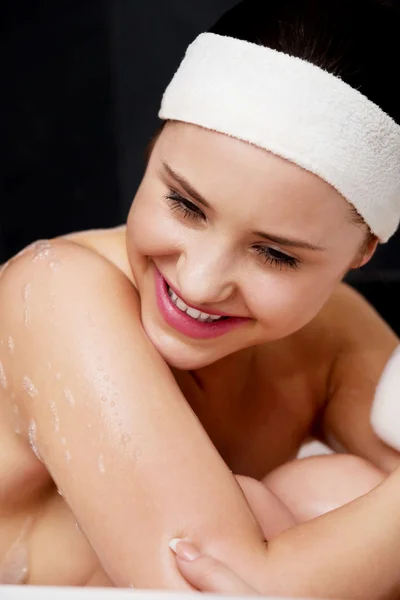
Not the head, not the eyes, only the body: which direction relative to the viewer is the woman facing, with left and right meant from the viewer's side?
facing the viewer and to the right of the viewer
